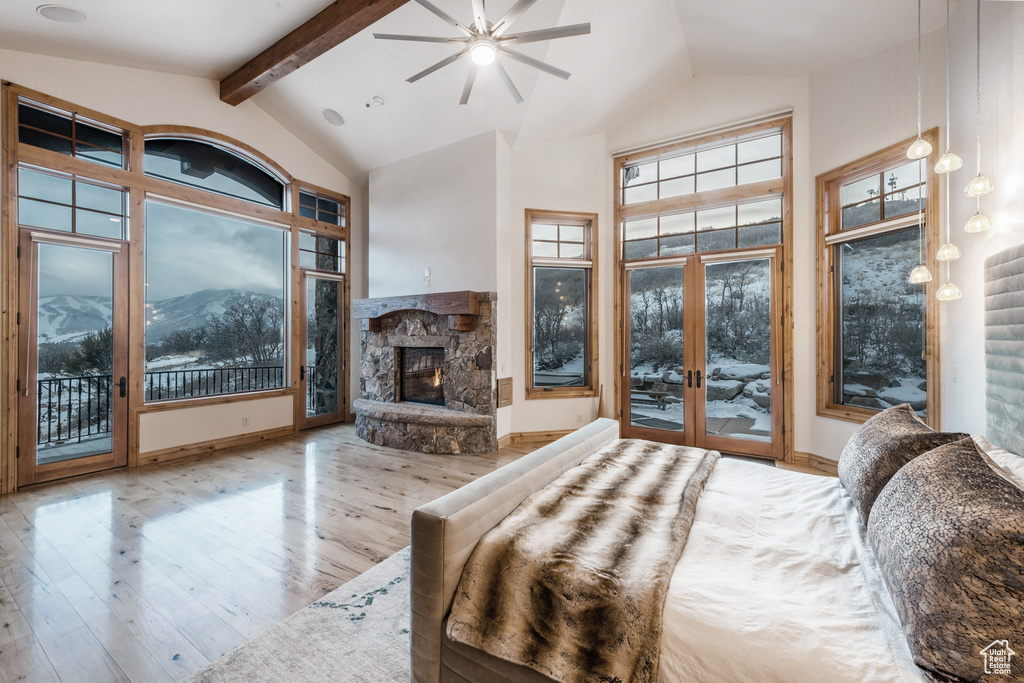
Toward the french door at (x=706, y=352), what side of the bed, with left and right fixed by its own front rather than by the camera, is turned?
right

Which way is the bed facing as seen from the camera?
to the viewer's left

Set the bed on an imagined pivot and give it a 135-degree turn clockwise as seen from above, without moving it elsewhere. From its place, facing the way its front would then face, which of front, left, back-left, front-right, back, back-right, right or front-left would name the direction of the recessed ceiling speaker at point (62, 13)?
back-left

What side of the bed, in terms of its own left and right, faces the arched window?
front

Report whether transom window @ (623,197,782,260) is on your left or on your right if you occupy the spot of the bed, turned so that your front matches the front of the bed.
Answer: on your right

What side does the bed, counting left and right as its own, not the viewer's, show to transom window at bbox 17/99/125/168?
front

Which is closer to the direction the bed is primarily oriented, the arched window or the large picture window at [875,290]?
the arched window

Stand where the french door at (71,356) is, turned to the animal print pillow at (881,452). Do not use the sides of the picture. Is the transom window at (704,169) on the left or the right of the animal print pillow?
left

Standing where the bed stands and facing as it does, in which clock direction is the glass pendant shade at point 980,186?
The glass pendant shade is roughly at 4 o'clock from the bed.

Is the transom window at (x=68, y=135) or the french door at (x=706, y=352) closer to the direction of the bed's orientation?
the transom window

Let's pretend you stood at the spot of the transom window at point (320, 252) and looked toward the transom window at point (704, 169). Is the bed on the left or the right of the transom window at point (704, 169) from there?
right

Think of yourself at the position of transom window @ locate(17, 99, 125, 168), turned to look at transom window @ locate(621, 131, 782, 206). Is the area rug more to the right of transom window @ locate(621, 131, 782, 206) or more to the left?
right

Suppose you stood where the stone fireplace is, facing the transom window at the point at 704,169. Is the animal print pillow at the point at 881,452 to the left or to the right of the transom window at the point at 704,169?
right

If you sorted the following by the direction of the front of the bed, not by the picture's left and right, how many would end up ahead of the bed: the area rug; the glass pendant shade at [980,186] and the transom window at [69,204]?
2

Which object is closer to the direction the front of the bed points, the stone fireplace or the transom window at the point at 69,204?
the transom window

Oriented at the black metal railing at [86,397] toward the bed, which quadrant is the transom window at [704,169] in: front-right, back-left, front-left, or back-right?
front-left

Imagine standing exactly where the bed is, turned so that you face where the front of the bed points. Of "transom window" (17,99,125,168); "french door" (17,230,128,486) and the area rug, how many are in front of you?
3

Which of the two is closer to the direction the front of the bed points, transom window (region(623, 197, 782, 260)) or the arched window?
the arched window

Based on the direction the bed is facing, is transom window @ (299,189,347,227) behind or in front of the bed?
in front
